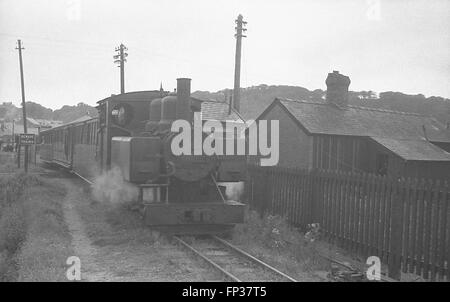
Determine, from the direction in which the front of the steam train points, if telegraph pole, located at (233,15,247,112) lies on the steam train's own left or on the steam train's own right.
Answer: on the steam train's own left

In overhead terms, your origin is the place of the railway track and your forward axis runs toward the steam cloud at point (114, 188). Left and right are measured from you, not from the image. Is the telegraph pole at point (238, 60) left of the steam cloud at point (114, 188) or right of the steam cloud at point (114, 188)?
right

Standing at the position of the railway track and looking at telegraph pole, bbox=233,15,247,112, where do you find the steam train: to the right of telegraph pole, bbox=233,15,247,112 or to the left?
left

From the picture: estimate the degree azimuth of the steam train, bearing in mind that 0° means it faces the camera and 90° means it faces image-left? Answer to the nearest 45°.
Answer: approximately 315°
